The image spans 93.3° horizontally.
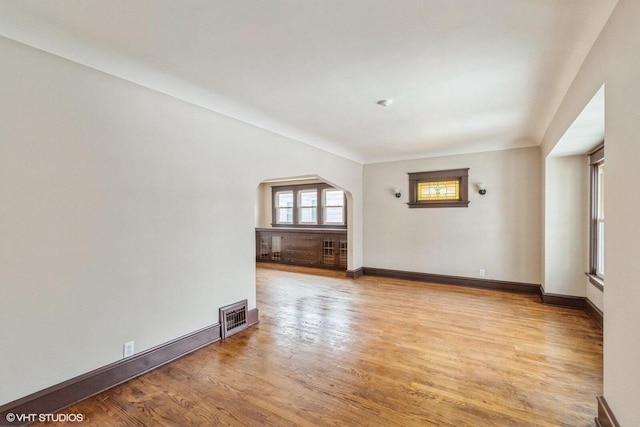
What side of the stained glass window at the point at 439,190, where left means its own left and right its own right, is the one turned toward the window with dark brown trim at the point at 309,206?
right

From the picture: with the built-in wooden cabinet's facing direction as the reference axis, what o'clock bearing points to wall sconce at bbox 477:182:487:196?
The wall sconce is roughly at 9 o'clock from the built-in wooden cabinet.

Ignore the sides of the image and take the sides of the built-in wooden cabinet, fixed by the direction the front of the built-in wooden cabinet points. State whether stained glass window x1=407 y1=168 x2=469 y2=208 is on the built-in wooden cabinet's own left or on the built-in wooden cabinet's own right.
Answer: on the built-in wooden cabinet's own left

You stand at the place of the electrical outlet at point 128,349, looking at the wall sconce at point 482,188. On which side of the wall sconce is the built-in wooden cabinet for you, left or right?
left

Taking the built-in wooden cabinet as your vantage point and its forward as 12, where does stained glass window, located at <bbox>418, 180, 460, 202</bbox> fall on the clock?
The stained glass window is roughly at 9 o'clock from the built-in wooden cabinet.

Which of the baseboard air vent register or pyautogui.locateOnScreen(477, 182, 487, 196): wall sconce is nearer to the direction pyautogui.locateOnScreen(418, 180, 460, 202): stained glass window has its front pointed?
the baseboard air vent register

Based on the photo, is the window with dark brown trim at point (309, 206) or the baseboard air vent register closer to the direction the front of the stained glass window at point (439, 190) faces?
the baseboard air vent register

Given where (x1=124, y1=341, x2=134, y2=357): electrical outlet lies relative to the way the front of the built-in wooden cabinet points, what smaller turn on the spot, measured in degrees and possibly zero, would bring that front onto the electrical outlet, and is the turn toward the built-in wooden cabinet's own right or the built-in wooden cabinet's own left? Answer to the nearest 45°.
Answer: approximately 45° to the built-in wooden cabinet's own left

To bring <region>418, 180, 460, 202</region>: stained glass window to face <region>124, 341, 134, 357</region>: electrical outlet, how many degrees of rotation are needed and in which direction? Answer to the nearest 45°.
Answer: approximately 45° to its right
